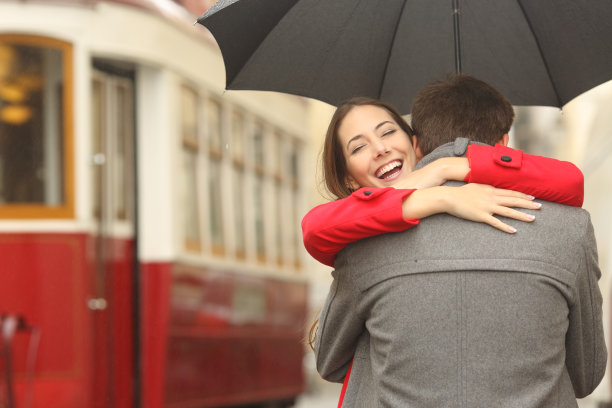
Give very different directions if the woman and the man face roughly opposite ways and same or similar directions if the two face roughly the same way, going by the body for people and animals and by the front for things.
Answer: very different directions

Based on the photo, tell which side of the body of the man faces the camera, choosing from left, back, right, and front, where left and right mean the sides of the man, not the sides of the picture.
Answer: back

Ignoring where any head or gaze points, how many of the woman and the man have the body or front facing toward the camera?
1
